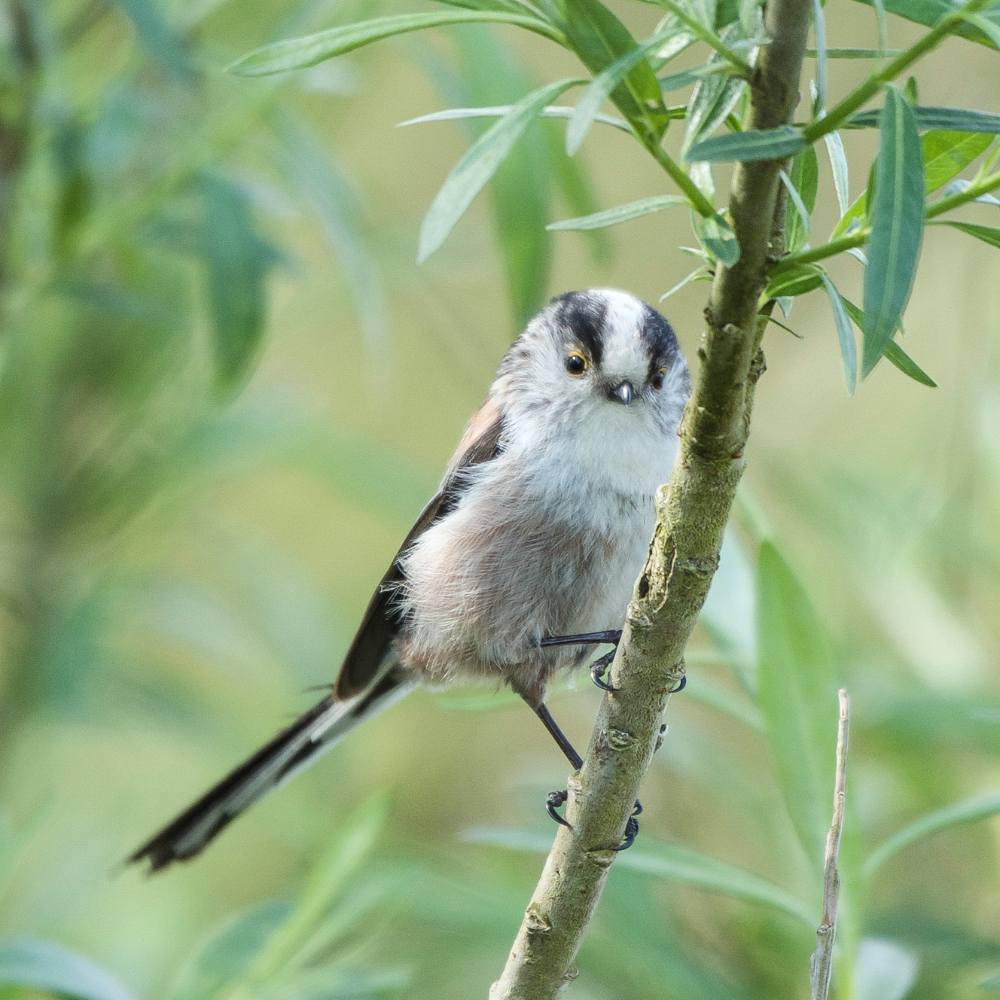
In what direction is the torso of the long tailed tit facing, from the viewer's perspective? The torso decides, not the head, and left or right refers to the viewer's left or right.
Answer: facing the viewer and to the right of the viewer

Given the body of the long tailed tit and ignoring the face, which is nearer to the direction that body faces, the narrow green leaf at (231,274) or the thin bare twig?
the thin bare twig
